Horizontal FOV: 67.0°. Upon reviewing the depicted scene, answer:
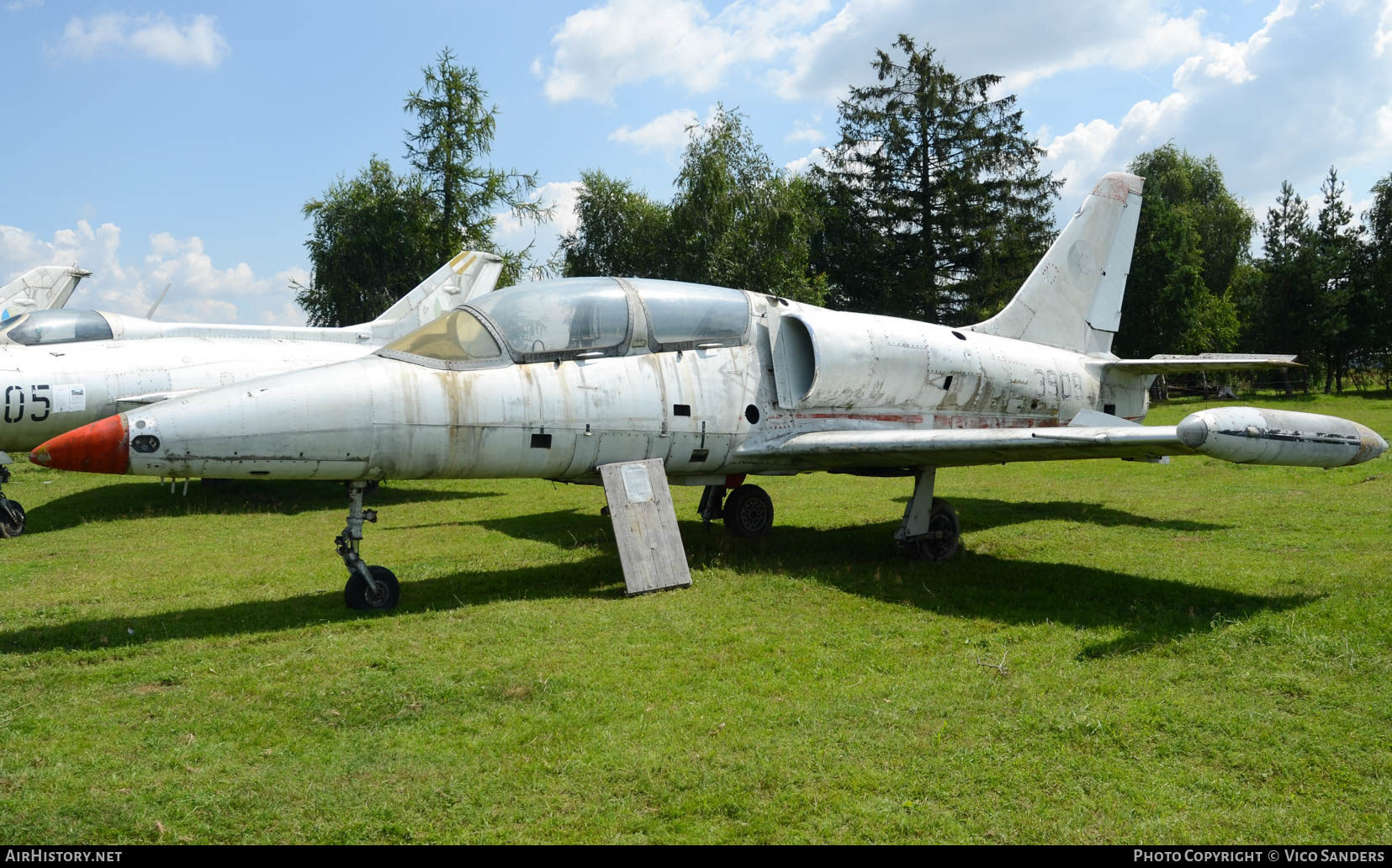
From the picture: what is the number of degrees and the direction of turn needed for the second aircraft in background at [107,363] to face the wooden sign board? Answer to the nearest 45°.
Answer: approximately 90° to its left

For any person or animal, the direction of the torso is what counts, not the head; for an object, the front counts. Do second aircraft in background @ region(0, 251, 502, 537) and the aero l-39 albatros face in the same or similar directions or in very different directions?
same or similar directions

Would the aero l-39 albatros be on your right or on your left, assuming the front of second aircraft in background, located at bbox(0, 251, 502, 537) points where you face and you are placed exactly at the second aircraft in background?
on your left

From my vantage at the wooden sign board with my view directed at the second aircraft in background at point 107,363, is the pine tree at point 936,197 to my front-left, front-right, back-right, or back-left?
front-right

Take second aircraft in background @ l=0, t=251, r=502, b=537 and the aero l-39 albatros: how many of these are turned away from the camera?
0

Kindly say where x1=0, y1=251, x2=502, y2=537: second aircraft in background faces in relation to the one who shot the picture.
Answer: facing the viewer and to the left of the viewer

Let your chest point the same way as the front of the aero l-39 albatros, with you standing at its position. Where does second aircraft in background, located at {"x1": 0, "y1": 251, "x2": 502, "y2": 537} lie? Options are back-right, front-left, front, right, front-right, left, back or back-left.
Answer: right

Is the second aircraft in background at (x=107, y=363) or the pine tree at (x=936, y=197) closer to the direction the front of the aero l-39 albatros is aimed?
the second aircraft in background

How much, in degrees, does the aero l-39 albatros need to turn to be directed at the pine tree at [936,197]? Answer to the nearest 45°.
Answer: approximately 135° to its right
